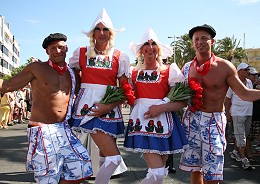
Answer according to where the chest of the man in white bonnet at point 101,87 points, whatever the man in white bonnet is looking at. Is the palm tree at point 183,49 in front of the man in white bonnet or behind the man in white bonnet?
behind

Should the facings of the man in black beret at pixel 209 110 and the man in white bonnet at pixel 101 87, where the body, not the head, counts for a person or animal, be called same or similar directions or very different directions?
same or similar directions

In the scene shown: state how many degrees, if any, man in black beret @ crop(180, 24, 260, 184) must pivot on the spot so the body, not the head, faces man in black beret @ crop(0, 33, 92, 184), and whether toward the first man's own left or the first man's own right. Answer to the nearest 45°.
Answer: approximately 45° to the first man's own right

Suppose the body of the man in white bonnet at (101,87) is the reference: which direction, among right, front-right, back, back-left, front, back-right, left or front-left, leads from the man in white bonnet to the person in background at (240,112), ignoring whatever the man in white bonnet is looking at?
back-left

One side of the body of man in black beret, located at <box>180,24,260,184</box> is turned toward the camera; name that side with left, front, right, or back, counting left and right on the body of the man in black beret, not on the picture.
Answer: front

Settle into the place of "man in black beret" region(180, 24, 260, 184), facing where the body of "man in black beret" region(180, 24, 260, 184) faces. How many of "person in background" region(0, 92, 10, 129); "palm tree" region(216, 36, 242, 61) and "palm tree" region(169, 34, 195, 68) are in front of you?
0

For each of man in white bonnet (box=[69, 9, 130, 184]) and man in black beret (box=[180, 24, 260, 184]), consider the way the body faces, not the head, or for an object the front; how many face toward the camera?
2

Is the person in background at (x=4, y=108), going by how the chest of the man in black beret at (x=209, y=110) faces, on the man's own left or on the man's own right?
on the man's own right

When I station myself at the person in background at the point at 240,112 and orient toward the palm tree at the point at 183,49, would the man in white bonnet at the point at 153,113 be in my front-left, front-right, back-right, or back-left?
back-left

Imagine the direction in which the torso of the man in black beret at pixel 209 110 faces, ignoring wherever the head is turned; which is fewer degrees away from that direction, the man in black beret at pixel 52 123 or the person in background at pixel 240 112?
the man in black beret

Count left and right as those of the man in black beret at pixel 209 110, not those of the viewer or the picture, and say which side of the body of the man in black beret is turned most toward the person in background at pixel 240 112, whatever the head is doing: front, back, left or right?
back

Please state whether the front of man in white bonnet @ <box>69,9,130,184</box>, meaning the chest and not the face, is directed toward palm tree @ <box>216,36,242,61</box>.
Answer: no

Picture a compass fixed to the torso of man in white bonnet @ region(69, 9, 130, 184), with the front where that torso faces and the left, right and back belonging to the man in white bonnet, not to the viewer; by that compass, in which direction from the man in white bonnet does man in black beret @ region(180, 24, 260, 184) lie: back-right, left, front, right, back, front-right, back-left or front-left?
left

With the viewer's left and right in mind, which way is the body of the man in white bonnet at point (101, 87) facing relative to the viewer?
facing the viewer

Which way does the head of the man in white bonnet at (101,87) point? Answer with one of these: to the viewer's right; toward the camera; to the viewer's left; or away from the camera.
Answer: toward the camera

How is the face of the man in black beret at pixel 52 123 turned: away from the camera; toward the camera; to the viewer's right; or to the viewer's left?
toward the camera

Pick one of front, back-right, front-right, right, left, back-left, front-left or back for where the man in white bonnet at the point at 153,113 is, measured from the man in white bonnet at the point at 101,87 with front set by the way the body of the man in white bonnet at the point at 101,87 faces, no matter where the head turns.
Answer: left

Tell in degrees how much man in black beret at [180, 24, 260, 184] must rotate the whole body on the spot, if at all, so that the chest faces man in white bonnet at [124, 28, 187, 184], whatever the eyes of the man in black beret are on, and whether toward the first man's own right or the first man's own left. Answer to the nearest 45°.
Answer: approximately 45° to the first man's own right

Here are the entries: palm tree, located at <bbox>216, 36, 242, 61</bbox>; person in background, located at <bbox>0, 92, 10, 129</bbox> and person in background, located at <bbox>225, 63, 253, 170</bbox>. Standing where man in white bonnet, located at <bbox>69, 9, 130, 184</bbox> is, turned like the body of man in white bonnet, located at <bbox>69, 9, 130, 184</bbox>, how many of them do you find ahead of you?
0
